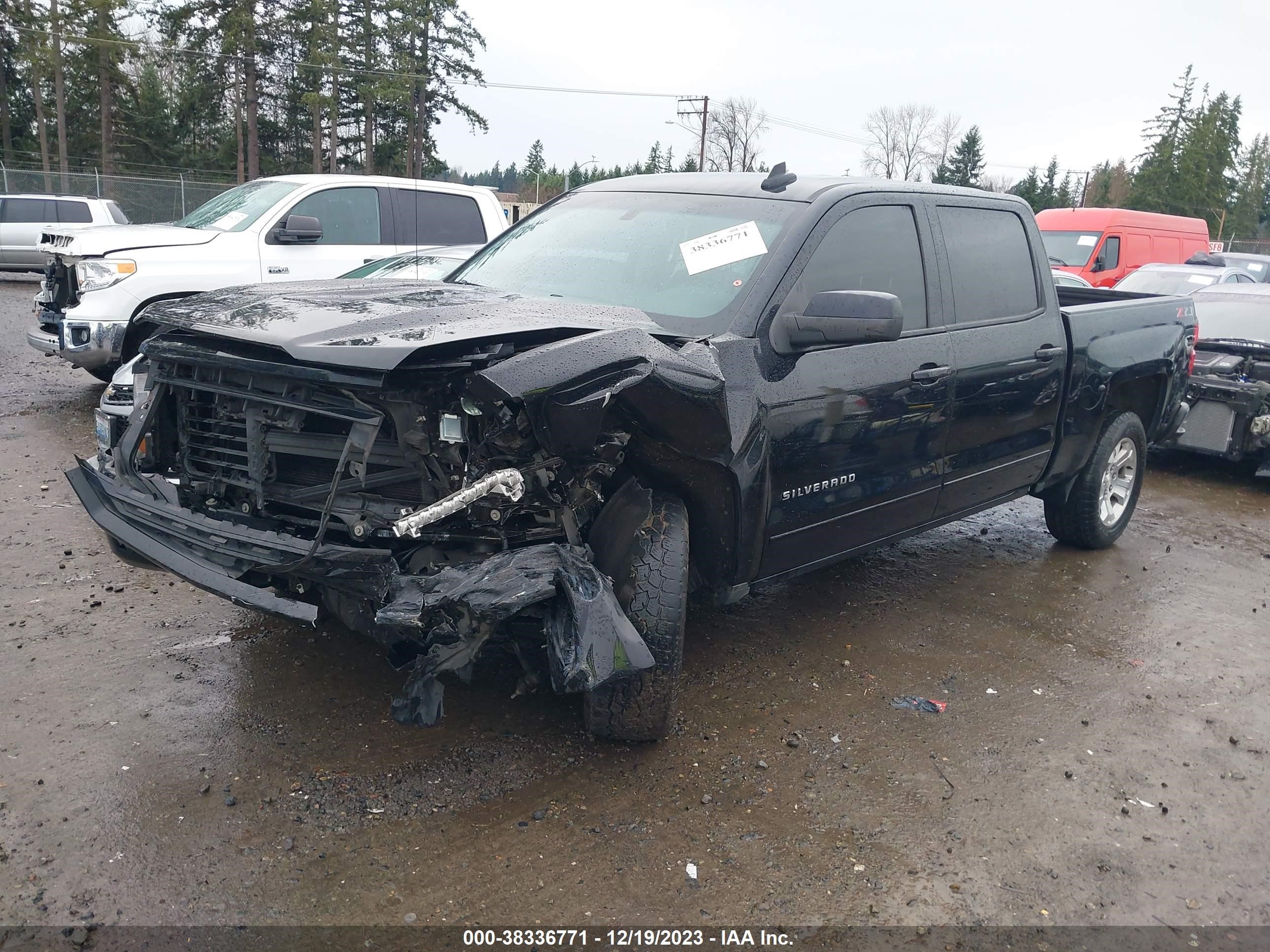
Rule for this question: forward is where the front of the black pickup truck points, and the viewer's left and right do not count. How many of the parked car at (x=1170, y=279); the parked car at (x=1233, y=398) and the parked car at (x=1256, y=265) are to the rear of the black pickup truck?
3

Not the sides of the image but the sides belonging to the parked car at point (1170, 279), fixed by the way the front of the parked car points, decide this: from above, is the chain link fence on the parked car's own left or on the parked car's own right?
on the parked car's own right

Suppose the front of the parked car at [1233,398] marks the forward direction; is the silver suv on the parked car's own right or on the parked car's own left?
on the parked car's own right

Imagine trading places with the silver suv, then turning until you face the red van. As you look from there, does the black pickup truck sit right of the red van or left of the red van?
right

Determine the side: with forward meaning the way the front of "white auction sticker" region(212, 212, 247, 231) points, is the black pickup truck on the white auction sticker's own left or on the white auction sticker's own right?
on the white auction sticker's own left
